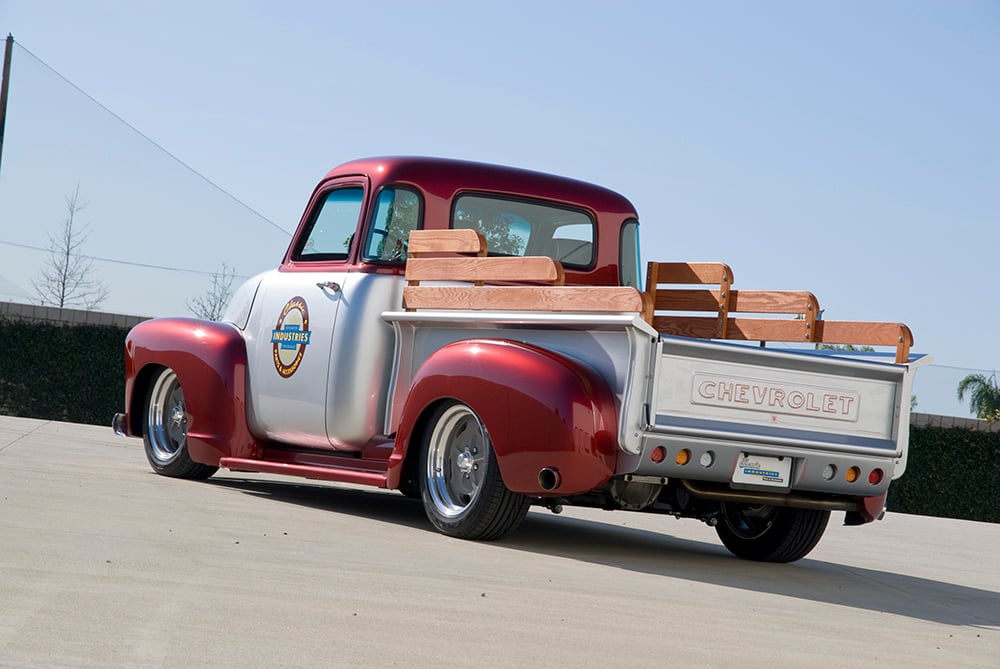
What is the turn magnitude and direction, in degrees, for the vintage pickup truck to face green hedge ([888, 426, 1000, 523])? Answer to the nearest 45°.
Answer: approximately 90° to its right

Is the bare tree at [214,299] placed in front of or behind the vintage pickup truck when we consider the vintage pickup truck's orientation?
in front

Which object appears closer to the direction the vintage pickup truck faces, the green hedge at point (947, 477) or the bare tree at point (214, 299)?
the bare tree

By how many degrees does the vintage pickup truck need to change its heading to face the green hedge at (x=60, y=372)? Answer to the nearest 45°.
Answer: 0° — it already faces it

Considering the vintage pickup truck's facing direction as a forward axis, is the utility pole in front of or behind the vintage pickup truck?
in front

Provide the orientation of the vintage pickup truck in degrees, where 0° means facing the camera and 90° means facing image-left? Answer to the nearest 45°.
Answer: approximately 135°
